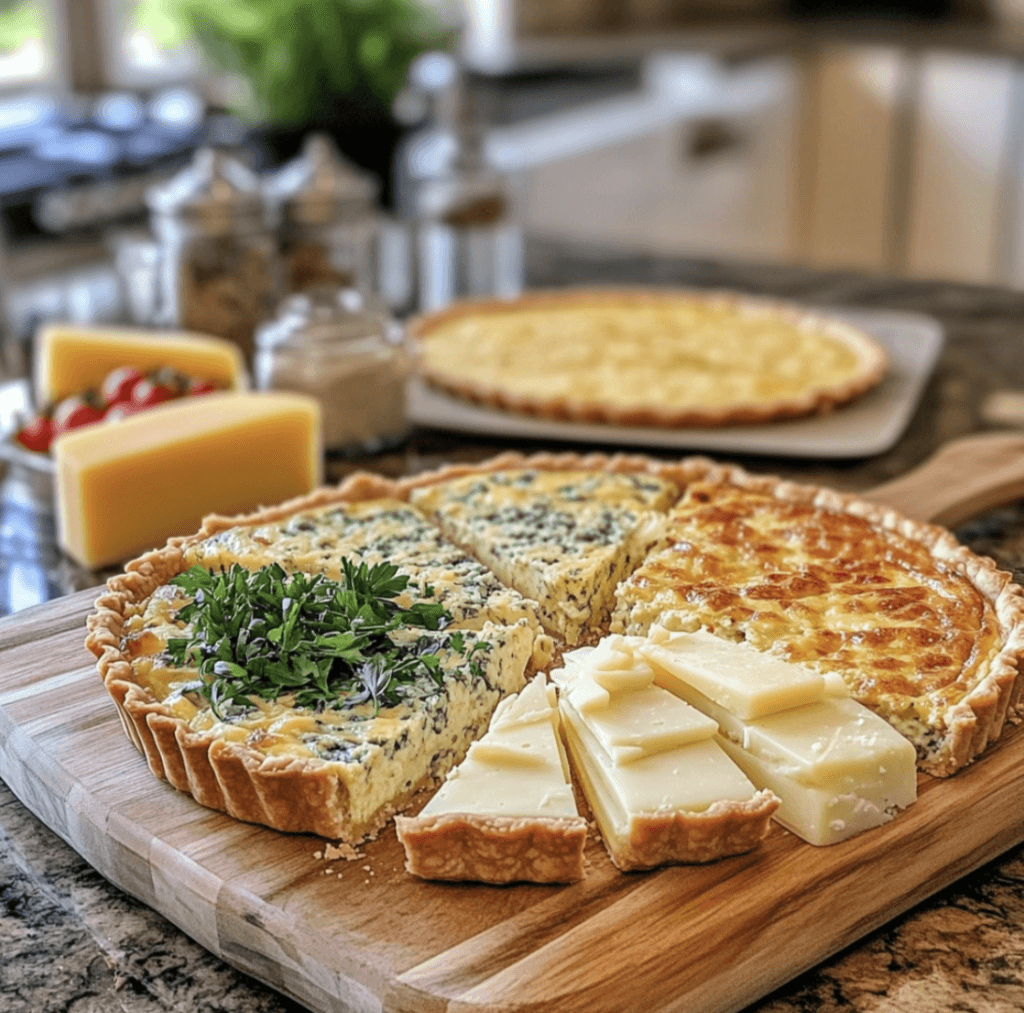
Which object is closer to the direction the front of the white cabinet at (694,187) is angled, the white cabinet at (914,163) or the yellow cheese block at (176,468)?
the yellow cheese block

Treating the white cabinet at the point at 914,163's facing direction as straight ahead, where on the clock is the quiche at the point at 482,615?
The quiche is roughly at 12 o'clock from the white cabinet.

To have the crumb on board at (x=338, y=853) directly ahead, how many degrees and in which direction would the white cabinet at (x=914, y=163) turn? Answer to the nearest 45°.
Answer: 0° — it already faces it

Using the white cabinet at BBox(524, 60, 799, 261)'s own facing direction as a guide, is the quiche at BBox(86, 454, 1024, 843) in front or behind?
in front

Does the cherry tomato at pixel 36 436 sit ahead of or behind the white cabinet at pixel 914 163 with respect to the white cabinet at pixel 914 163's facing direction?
ahead

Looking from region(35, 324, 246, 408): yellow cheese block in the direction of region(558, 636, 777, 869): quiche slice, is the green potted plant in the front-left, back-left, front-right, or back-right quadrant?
back-left

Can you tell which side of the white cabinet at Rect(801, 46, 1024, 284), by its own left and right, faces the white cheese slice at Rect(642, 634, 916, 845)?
front

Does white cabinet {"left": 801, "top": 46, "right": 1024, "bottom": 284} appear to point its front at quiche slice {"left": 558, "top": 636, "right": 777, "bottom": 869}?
yes

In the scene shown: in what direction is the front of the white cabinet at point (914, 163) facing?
toward the camera

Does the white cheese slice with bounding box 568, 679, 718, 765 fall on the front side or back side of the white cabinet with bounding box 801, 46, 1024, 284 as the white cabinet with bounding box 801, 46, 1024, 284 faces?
on the front side

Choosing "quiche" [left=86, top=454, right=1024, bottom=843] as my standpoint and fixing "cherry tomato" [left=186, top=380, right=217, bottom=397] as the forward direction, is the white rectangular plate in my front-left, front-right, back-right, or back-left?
front-right

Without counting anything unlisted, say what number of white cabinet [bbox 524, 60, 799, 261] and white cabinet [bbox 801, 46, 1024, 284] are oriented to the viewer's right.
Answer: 0

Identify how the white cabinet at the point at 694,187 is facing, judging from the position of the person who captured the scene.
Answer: facing the viewer and to the left of the viewer

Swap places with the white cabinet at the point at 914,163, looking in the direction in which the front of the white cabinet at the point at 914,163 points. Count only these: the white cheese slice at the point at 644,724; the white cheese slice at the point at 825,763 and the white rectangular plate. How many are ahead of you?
3

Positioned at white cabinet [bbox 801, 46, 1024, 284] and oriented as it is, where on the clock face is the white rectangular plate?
The white rectangular plate is roughly at 12 o'clock from the white cabinet.
